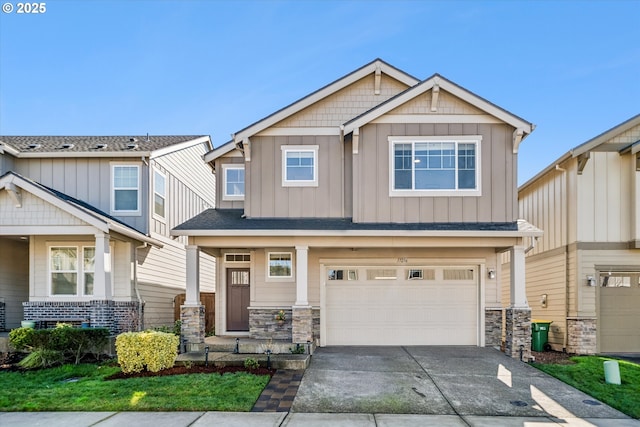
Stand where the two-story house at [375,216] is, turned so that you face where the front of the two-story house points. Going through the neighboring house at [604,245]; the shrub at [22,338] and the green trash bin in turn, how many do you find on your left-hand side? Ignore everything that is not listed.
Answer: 2

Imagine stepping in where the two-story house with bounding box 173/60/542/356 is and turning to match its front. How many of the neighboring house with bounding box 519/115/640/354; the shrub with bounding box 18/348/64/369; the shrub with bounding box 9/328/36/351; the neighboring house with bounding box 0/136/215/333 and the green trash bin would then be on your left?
2

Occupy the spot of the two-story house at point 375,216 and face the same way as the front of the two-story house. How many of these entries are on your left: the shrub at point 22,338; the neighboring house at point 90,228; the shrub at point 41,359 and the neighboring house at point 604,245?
1

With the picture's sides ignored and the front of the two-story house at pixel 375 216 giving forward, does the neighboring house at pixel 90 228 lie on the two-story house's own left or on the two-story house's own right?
on the two-story house's own right

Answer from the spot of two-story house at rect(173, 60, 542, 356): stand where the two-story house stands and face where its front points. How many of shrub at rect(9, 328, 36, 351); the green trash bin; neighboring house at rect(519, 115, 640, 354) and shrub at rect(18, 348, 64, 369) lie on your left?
2

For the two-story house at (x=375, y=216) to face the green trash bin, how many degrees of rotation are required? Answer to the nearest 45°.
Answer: approximately 90° to its left

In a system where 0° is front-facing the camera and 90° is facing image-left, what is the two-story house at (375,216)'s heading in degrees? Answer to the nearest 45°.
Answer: approximately 0°

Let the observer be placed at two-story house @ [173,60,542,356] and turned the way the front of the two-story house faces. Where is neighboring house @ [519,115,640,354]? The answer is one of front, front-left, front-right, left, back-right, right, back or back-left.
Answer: left
